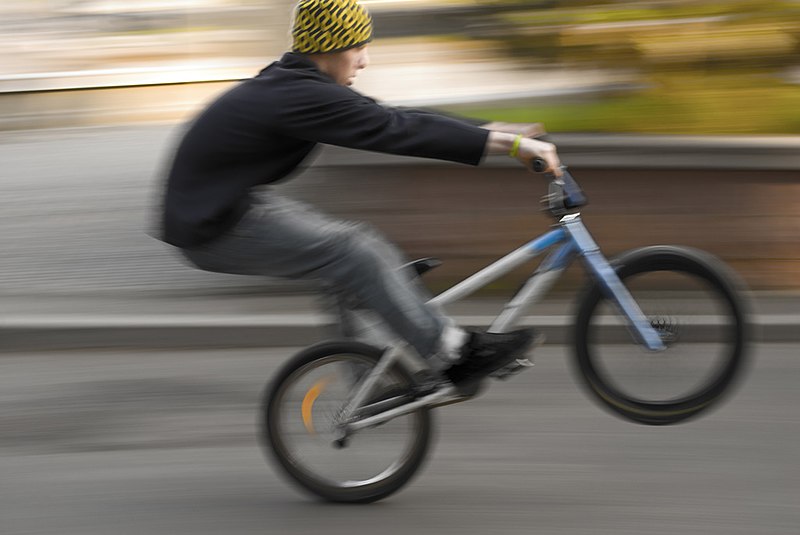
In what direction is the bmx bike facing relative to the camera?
to the viewer's right

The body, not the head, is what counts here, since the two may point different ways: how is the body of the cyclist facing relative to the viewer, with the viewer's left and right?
facing to the right of the viewer

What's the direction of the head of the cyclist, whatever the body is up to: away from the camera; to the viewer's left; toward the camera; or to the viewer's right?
to the viewer's right
